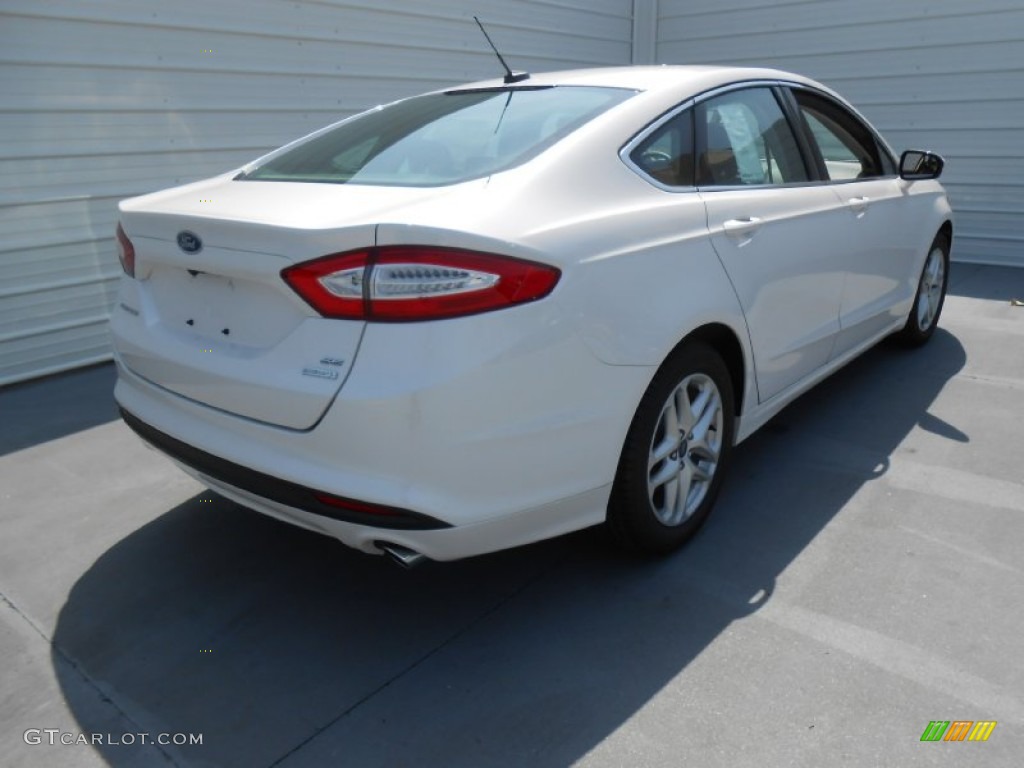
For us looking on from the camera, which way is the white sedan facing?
facing away from the viewer and to the right of the viewer
